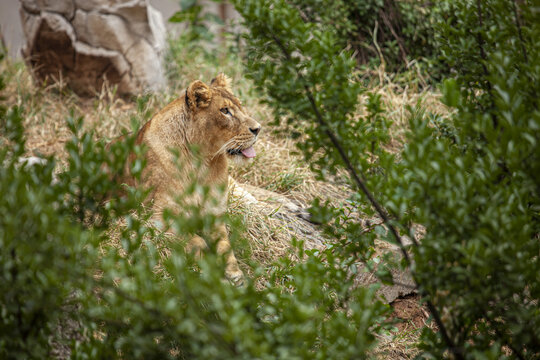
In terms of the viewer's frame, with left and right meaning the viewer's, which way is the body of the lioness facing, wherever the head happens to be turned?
facing the viewer and to the right of the viewer

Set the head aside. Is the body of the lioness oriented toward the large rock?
no
